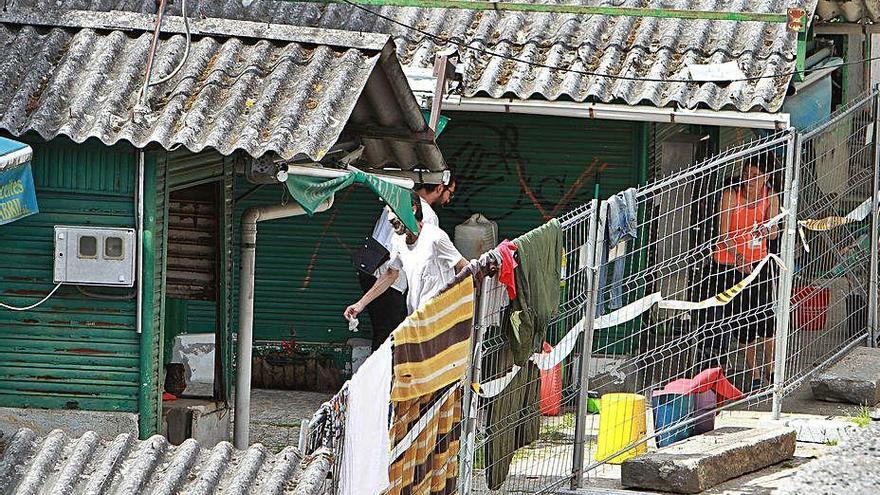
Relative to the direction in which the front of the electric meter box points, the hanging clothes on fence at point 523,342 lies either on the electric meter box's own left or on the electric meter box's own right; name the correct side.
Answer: on the electric meter box's own left

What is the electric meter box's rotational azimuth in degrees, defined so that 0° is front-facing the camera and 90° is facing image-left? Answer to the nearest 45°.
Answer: approximately 0°

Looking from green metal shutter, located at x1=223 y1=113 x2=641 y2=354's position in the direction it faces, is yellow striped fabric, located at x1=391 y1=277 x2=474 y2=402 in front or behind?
in front

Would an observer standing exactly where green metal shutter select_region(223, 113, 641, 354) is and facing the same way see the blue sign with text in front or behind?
in front

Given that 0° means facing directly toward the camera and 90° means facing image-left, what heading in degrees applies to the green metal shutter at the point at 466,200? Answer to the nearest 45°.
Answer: approximately 0°

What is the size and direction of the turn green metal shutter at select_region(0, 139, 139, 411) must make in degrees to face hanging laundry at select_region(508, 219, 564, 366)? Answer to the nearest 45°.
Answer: approximately 45° to its left

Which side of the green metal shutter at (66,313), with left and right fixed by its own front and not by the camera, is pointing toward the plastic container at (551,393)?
left
